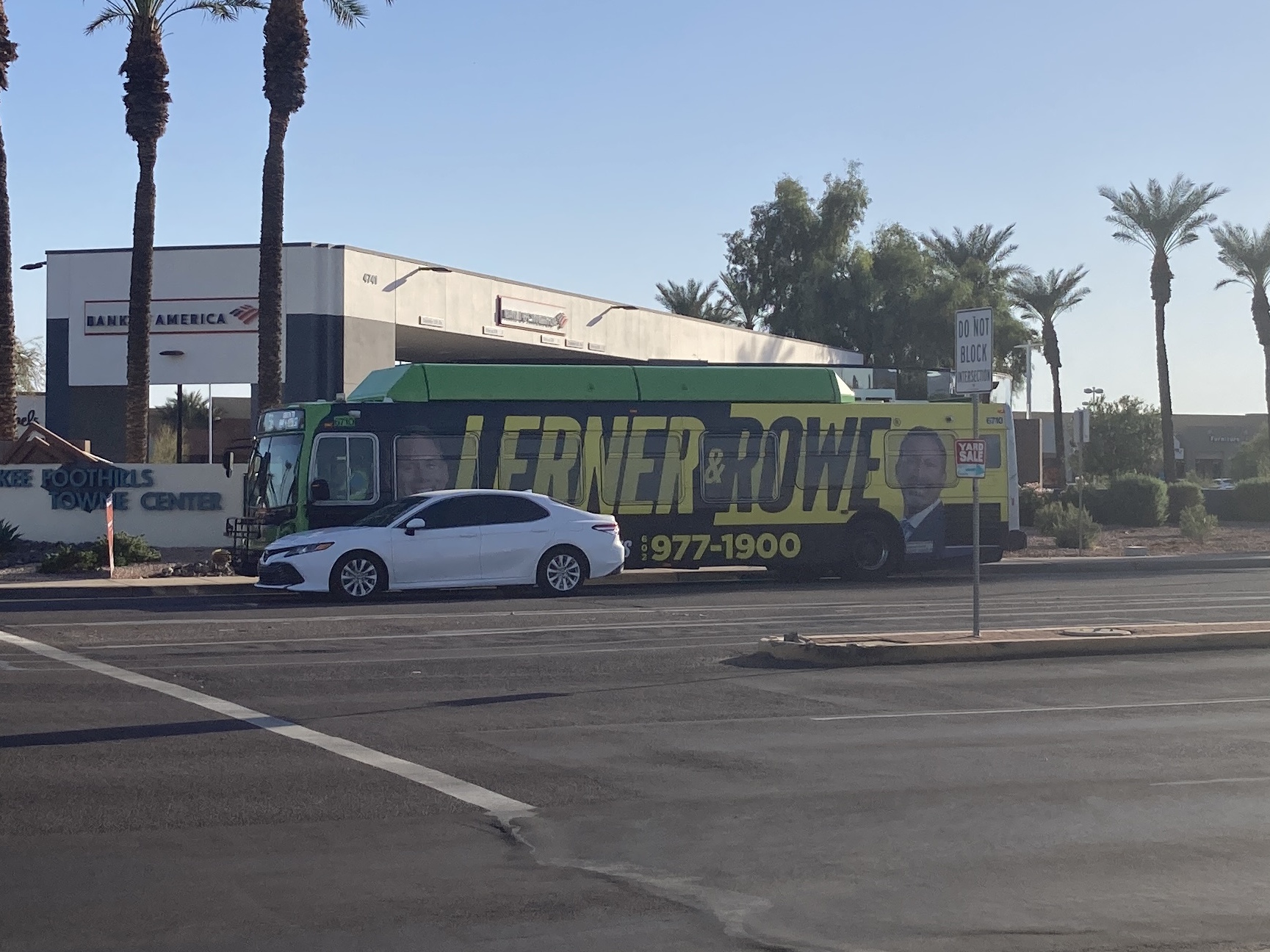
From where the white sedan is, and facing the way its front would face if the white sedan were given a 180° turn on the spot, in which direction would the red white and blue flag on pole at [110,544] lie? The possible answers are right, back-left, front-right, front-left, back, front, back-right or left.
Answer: back-left

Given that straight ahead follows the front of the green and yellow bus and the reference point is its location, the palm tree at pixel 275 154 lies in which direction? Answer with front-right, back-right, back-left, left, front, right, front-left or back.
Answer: front-right

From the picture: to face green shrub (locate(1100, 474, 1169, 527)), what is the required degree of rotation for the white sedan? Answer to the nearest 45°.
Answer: approximately 135° to its right

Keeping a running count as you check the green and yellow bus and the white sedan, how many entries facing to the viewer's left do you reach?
2

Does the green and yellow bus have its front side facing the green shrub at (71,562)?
yes

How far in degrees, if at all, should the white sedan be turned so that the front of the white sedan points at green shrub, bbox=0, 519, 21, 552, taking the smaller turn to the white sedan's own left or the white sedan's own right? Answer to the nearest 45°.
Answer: approximately 45° to the white sedan's own right

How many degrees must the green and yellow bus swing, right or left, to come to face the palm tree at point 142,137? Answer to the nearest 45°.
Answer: approximately 45° to its right

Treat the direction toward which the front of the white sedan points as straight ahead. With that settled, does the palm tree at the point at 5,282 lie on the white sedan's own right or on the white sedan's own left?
on the white sedan's own right

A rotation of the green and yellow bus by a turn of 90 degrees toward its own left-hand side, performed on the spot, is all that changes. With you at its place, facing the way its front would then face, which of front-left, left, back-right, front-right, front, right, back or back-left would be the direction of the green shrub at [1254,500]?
back-left

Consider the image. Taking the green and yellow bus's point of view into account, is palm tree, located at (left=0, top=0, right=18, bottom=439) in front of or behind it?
in front

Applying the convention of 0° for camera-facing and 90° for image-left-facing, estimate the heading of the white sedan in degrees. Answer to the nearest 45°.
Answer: approximately 90°

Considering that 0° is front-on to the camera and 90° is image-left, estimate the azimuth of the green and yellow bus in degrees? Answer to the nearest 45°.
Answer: approximately 90°

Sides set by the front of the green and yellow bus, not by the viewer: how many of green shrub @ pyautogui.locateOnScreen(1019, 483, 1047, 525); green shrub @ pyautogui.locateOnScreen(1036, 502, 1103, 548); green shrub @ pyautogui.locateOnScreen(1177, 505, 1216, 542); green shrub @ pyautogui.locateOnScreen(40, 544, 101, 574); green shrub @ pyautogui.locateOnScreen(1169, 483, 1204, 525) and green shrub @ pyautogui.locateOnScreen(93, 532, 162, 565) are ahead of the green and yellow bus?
2

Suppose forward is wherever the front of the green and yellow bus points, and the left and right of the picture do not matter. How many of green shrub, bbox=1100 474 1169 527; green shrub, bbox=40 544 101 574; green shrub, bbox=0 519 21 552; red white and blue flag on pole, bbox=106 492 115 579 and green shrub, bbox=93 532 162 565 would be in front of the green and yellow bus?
4

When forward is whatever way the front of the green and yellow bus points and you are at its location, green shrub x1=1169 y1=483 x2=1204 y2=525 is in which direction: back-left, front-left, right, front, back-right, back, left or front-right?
back-right
